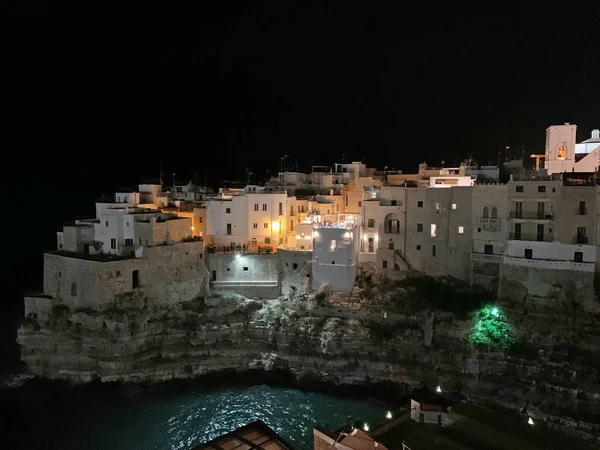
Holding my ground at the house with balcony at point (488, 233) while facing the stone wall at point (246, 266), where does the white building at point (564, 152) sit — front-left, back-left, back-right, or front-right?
back-right

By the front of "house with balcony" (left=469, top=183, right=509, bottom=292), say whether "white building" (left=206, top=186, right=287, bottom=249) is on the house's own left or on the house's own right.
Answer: on the house's own right

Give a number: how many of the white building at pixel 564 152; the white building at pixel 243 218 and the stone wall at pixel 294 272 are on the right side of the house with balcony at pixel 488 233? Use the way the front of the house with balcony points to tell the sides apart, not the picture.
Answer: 2

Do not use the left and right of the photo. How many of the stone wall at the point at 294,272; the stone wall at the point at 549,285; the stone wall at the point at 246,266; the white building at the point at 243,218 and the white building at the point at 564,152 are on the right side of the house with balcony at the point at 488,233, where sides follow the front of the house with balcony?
3

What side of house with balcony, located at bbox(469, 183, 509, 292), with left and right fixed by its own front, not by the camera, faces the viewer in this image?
front

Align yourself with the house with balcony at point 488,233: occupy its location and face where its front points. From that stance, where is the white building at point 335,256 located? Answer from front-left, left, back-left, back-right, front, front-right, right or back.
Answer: right

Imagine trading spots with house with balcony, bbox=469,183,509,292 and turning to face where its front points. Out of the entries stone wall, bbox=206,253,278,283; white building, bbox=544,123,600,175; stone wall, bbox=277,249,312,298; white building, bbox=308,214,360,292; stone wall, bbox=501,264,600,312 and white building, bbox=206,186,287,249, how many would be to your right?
4

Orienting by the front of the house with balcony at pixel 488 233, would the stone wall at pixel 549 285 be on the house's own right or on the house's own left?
on the house's own left

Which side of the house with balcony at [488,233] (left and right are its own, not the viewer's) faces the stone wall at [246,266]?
right

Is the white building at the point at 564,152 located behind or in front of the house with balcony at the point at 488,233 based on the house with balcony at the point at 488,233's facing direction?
behind
